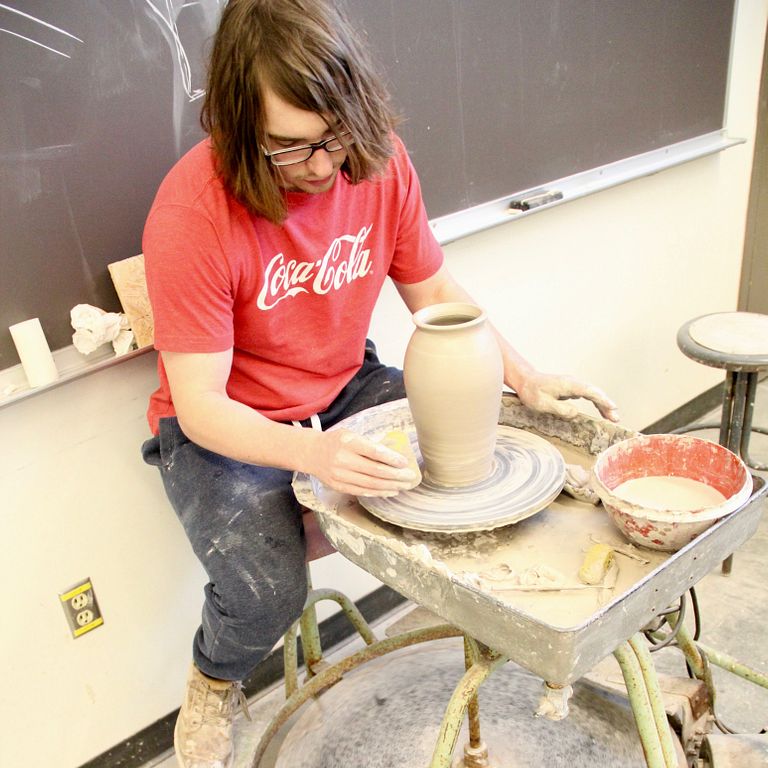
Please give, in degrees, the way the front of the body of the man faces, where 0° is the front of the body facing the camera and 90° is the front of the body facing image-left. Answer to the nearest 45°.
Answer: approximately 315°

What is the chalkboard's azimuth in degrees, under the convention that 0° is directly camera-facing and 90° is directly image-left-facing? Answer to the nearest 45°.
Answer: approximately 315°

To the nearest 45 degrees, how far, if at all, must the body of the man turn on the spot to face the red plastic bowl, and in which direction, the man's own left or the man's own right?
0° — they already face it

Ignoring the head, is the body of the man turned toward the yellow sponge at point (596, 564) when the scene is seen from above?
yes
